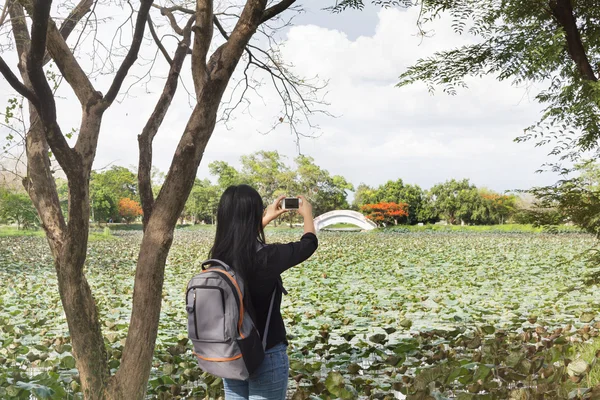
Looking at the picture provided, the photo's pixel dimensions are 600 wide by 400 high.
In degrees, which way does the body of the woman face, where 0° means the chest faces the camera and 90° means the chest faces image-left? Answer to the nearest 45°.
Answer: approximately 225°

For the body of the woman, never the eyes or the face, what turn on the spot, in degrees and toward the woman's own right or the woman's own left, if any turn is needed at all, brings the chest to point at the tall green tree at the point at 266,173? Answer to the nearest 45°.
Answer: approximately 45° to the woman's own left

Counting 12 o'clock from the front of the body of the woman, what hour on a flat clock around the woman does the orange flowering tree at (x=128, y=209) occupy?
The orange flowering tree is roughly at 10 o'clock from the woman.

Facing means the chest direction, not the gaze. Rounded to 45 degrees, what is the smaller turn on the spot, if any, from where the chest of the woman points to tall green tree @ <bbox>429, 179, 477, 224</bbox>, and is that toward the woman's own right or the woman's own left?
approximately 45° to the woman's own left

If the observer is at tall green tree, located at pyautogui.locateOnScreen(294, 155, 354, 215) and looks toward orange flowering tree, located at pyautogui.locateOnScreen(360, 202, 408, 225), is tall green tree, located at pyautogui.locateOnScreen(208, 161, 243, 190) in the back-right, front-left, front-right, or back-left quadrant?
back-left

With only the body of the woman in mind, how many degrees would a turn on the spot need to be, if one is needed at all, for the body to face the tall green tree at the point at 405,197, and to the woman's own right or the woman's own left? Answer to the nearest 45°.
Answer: approximately 45° to the woman's own left
